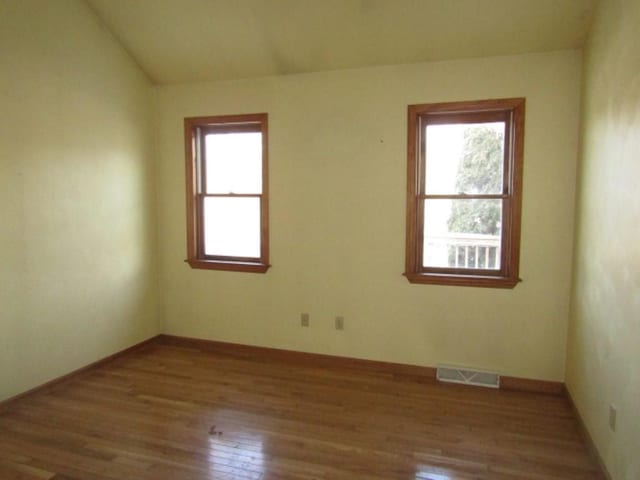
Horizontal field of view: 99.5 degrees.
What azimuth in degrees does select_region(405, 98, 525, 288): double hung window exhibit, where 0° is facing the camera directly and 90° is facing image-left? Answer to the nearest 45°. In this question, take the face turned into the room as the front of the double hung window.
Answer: approximately 0°

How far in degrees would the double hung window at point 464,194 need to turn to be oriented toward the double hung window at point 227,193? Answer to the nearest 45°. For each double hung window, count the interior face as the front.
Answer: approximately 90° to its right
